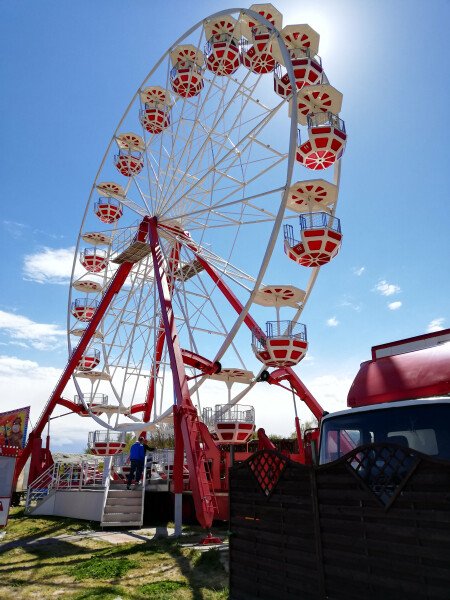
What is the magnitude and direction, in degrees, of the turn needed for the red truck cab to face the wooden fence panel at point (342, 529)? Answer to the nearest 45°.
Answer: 0° — it already faces it

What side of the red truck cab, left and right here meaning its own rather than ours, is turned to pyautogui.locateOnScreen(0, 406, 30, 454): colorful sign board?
right

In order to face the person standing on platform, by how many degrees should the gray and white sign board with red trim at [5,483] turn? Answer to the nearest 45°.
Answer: approximately 135° to its left

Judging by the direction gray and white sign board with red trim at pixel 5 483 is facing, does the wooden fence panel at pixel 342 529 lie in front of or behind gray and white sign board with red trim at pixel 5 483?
in front

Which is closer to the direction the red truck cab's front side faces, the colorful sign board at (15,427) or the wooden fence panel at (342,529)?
the wooden fence panel

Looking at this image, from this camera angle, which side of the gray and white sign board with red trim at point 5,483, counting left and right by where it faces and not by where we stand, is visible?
front

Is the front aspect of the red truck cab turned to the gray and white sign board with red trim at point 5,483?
no

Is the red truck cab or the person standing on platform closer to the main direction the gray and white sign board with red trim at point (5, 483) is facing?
the red truck cab

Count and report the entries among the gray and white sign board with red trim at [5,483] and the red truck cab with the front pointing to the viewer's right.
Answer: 0

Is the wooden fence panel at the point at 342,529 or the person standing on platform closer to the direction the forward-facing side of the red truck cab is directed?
the wooden fence panel

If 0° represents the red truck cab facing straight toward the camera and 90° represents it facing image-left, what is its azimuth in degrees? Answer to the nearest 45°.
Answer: approximately 45°

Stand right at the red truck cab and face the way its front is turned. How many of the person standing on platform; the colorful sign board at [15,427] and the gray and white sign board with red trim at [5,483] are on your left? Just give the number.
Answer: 0
